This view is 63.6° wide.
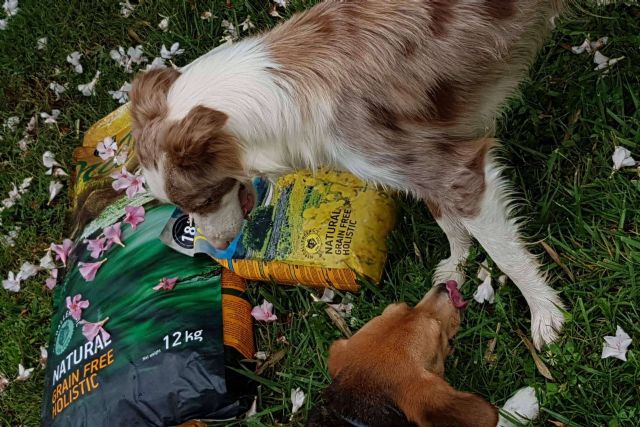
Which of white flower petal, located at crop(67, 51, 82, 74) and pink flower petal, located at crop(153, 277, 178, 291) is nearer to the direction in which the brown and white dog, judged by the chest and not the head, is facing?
the pink flower petal

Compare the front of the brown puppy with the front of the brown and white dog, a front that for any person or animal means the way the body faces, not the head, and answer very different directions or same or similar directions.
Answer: very different directions

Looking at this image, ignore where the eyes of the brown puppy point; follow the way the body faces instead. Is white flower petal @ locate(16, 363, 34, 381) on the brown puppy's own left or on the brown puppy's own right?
on the brown puppy's own left

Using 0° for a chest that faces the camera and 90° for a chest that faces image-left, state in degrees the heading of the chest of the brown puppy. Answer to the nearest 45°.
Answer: approximately 225°

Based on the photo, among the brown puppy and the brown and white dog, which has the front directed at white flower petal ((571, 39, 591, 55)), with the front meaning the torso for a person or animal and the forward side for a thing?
the brown puppy

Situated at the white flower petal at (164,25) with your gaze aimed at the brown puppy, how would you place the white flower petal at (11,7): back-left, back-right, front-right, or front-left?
back-right

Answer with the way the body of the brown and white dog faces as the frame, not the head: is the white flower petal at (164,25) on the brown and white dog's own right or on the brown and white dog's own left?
on the brown and white dog's own right

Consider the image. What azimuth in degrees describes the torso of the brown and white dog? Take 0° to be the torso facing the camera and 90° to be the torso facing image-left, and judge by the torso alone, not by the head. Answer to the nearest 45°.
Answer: approximately 45°

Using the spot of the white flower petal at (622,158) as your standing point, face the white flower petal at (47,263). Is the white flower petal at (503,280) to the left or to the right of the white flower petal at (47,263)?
left

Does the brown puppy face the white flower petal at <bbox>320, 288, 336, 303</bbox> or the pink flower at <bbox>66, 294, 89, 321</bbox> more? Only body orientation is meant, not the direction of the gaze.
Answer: the white flower petal

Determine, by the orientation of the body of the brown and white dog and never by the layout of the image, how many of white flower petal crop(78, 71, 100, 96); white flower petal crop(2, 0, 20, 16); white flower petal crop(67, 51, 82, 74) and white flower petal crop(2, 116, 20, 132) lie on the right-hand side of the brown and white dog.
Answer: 4

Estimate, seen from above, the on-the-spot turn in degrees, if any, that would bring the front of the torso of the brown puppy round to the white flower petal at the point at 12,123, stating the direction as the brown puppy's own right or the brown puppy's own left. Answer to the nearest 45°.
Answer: approximately 90° to the brown puppy's own left
